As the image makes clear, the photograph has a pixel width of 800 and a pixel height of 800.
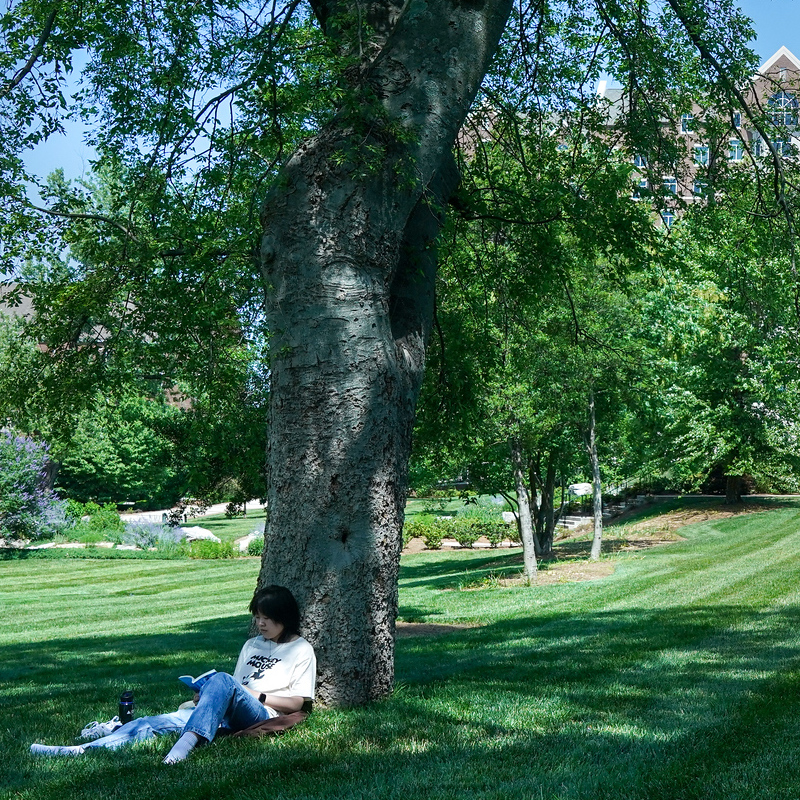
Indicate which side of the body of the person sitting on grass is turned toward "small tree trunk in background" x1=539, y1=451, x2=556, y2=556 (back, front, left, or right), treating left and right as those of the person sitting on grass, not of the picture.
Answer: back

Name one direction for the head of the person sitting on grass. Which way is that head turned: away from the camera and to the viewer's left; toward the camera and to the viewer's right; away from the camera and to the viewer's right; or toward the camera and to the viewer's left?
toward the camera and to the viewer's left

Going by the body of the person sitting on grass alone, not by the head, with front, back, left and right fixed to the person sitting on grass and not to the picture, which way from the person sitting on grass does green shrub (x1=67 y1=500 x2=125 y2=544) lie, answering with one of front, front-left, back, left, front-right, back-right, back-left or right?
back-right

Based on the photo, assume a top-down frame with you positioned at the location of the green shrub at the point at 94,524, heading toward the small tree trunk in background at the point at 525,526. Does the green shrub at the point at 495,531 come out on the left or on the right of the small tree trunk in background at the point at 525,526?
left

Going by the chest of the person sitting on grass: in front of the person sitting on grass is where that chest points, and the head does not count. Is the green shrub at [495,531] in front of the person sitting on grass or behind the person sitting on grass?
behind

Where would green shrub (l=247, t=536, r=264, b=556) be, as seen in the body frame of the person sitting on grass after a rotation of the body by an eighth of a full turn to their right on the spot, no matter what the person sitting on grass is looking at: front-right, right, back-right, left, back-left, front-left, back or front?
right

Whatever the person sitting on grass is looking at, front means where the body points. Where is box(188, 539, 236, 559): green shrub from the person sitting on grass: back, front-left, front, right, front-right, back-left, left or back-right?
back-right

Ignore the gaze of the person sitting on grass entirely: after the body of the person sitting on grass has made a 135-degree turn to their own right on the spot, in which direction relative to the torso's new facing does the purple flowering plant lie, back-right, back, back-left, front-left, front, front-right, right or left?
front

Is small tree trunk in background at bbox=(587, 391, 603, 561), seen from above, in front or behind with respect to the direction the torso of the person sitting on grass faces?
behind

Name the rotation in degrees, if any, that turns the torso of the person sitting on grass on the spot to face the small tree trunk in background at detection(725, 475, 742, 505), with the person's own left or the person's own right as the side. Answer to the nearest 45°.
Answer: approximately 180°
